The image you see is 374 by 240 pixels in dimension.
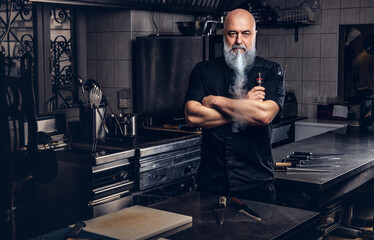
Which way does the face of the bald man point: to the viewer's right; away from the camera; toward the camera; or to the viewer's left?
toward the camera

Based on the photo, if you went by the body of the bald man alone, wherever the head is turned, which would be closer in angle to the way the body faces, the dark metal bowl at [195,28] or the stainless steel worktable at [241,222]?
the stainless steel worktable

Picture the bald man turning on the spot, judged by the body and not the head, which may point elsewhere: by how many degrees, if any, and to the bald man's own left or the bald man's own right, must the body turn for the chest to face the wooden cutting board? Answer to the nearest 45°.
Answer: approximately 45° to the bald man's own right

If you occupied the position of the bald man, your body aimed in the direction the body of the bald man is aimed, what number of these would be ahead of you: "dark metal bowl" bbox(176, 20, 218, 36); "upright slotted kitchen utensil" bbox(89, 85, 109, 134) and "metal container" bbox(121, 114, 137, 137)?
0

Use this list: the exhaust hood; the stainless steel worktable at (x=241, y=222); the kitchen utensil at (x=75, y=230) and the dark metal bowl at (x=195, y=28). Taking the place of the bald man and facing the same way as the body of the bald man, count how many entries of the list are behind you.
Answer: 2

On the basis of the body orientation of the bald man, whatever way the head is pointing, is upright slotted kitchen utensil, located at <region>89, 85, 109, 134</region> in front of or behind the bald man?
behind

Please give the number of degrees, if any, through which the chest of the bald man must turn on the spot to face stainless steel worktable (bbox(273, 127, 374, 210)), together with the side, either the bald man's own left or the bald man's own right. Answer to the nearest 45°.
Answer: approximately 135° to the bald man's own left

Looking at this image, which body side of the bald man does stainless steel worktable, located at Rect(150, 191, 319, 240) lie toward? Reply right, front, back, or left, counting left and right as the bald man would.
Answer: front

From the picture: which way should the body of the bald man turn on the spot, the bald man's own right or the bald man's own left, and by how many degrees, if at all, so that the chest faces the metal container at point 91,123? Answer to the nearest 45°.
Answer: approximately 135° to the bald man's own right

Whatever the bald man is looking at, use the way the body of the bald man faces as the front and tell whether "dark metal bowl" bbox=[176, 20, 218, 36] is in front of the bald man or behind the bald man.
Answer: behind

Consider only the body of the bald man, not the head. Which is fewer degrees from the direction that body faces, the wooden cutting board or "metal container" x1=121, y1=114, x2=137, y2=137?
the wooden cutting board

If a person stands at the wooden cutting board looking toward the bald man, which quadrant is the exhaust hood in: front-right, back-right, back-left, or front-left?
front-left

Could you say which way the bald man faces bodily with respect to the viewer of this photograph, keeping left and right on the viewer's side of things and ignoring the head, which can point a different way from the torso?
facing the viewer

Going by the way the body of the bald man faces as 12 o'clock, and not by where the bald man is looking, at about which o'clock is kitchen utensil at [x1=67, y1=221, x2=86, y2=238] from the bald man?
The kitchen utensil is roughly at 1 o'clock from the bald man.
